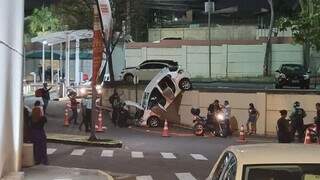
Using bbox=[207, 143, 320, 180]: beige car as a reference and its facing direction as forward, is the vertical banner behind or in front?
in front

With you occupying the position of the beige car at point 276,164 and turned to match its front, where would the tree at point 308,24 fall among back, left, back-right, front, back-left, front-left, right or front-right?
front-right

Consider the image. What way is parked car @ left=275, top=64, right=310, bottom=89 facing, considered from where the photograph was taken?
facing the viewer

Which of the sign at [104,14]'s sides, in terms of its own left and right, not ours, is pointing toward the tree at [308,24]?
left

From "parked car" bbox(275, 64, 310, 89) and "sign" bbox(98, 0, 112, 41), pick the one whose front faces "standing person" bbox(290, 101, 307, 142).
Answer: the parked car

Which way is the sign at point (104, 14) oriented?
toward the camera

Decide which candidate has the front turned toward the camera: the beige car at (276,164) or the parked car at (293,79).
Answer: the parked car

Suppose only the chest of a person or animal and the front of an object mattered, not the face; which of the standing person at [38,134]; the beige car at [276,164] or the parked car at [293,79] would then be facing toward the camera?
the parked car

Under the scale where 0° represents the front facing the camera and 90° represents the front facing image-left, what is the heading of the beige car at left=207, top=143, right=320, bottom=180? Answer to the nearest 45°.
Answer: approximately 135°

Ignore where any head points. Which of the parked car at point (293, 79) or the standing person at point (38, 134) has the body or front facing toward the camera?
the parked car

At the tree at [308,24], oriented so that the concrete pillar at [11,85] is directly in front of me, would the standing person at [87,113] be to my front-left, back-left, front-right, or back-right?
front-right
